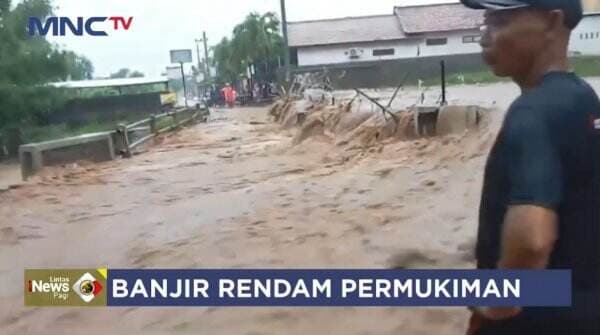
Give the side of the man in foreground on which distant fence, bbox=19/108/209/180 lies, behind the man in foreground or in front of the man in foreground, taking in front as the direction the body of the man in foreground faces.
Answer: in front

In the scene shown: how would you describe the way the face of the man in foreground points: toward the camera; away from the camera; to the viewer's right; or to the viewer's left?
to the viewer's left

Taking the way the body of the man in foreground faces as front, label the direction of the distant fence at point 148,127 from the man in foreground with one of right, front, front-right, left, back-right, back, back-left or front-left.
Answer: front-right

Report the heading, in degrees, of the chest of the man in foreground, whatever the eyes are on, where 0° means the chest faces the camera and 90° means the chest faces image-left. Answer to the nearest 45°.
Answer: approximately 90°

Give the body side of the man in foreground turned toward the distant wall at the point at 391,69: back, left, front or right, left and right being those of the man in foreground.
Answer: right
